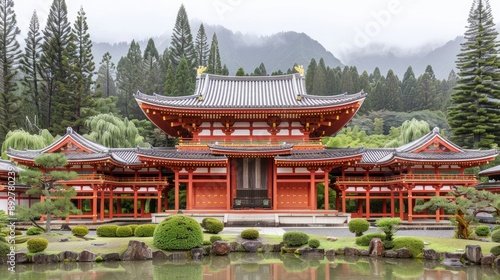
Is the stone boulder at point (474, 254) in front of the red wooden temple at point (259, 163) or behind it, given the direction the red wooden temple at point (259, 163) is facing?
in front

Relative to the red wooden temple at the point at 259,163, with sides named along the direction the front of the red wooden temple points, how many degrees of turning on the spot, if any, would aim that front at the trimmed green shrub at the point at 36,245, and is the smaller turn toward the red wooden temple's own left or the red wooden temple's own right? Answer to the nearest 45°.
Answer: approximately 45° to the red wooden temple's own right

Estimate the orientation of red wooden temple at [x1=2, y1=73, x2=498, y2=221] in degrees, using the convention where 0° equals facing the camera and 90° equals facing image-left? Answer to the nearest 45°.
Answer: approximately 0°

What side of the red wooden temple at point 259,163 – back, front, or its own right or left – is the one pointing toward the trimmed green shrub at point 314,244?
front

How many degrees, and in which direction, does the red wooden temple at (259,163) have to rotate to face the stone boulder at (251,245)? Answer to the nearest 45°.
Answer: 0° — it already faces it

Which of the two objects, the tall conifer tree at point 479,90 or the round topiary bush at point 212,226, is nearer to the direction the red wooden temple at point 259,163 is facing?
the round topiary bush

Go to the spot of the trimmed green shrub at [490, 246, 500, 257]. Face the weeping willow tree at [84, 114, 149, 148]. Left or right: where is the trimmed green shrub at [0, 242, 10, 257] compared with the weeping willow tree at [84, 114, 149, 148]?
left

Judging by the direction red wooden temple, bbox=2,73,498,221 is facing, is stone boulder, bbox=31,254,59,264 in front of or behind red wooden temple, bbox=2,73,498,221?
in front

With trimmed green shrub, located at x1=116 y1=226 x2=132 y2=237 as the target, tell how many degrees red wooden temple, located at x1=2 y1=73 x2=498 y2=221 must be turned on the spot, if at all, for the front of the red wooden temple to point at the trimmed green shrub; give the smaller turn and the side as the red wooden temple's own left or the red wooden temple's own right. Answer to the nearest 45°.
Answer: approximately 45° to the red wooden temple's own right

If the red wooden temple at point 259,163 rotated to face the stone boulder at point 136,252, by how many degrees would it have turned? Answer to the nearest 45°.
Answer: approximately 45° to its right

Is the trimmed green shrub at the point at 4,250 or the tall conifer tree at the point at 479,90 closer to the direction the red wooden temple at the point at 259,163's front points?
the trimmed green shrub

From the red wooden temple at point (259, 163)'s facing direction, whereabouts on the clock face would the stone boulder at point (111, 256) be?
The stone boulder is roughly at 1 o'clock from the red wooden temple.

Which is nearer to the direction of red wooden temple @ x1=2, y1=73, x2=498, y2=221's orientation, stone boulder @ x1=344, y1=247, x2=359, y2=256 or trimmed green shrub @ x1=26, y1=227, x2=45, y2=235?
the stone boulder

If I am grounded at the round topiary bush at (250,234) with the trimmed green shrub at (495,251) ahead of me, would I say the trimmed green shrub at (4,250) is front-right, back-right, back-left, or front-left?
back-right

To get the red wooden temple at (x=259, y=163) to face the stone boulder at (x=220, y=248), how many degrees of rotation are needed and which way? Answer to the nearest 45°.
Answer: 0° — it already faces it
